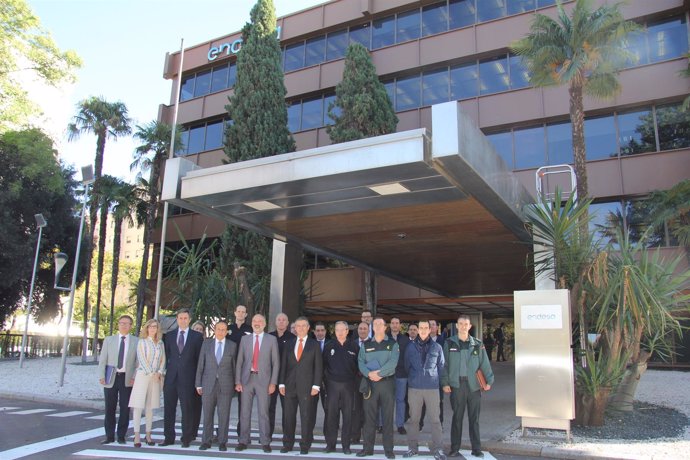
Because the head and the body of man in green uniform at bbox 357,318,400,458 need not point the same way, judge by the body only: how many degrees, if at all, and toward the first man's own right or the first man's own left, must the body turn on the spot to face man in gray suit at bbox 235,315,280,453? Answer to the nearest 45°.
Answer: approximately 90° to the first man's own right

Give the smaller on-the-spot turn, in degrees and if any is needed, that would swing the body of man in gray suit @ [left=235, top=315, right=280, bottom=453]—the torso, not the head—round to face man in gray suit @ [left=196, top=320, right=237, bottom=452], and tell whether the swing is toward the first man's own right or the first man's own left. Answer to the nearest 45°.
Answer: approximately 90° to the first man's own right

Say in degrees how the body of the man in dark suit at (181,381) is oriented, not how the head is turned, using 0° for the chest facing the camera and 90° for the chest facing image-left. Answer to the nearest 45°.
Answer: approximately 0°

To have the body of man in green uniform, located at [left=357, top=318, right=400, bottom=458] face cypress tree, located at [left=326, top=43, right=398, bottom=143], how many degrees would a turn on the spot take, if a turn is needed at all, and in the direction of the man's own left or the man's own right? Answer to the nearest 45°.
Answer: approximately 180°

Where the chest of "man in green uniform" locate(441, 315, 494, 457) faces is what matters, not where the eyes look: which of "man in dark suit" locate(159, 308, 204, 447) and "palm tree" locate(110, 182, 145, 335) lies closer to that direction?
the man in dark suit

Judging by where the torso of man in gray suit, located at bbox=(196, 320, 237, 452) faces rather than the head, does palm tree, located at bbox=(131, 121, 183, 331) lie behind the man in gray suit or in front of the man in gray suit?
behind

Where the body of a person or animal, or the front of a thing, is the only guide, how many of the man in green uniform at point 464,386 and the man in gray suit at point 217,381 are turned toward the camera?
2

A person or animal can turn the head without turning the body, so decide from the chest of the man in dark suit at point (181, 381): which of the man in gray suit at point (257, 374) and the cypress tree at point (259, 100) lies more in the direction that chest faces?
the man in gray suit

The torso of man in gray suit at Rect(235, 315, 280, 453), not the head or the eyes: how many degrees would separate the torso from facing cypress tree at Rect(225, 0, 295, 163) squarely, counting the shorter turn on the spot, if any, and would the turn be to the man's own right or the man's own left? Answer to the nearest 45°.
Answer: approximately 180°

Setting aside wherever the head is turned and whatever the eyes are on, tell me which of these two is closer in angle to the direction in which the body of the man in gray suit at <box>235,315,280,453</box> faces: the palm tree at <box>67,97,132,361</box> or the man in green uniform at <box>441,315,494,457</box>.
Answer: the man in green uniform
